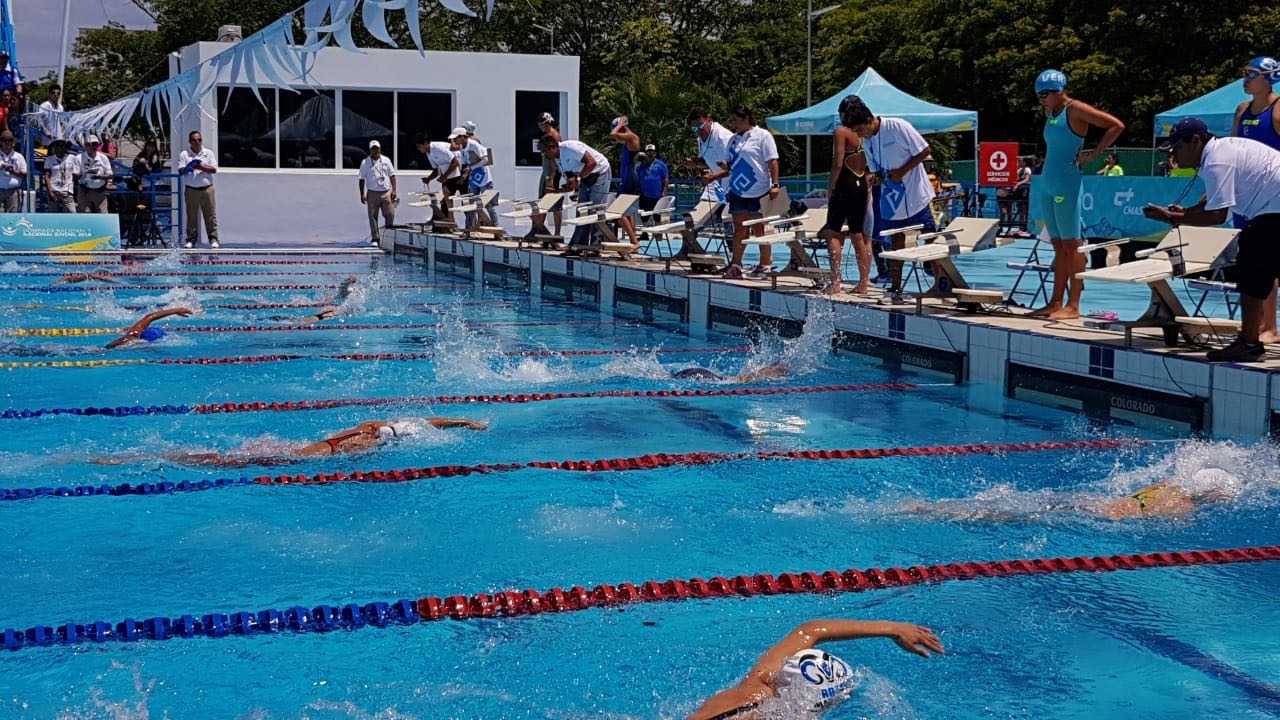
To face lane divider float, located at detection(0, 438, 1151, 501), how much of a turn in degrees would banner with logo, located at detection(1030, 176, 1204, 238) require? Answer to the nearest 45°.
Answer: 0° — it already faces it

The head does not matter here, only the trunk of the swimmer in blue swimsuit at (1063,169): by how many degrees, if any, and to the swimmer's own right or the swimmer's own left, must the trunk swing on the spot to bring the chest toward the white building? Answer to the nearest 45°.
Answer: approximately 90° to the swimmer's own right

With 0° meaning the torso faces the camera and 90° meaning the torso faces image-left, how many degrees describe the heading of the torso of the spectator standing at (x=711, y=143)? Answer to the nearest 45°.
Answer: approximately 45°

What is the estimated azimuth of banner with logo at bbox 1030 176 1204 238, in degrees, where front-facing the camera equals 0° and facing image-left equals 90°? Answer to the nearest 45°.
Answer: approximately 0°

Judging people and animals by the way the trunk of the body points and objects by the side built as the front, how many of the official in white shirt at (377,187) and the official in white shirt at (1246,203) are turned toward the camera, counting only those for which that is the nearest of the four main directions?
1

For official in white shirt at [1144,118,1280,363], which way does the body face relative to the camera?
to the viewer's left

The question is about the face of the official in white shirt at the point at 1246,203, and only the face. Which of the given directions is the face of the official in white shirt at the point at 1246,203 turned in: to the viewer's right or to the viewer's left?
to the viewer's left
